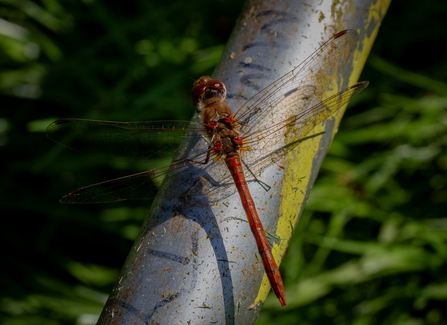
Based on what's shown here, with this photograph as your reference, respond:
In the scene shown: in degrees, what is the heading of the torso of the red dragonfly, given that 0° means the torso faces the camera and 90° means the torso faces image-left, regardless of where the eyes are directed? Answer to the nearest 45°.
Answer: approximately 180°
